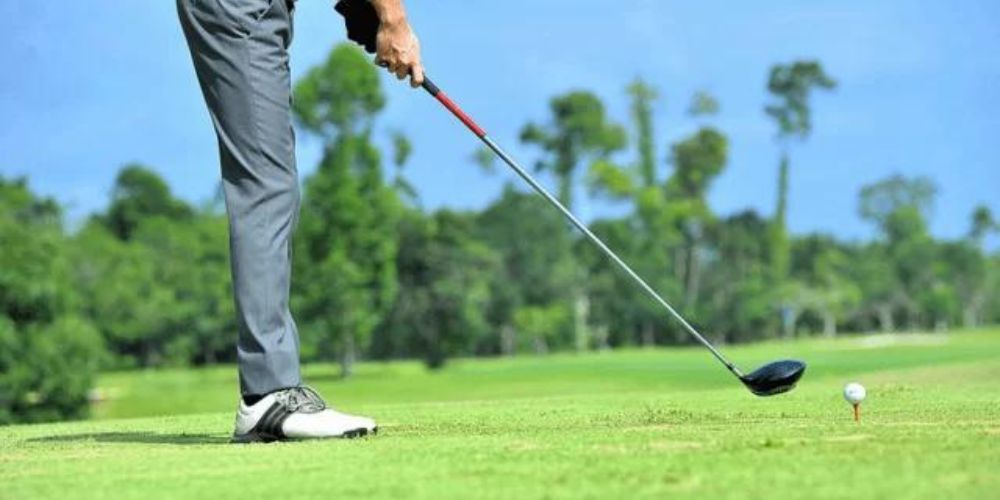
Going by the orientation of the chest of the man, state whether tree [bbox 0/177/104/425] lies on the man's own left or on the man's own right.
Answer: on the man's own left

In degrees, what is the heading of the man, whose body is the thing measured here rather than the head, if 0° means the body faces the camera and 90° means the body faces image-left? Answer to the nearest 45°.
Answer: approximately 270°
